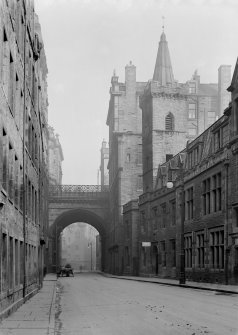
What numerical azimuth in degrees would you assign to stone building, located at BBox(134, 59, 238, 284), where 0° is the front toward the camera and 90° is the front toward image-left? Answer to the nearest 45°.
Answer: approximately 45°

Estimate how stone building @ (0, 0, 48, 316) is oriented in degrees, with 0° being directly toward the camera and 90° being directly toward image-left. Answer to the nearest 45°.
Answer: approximately 270°
